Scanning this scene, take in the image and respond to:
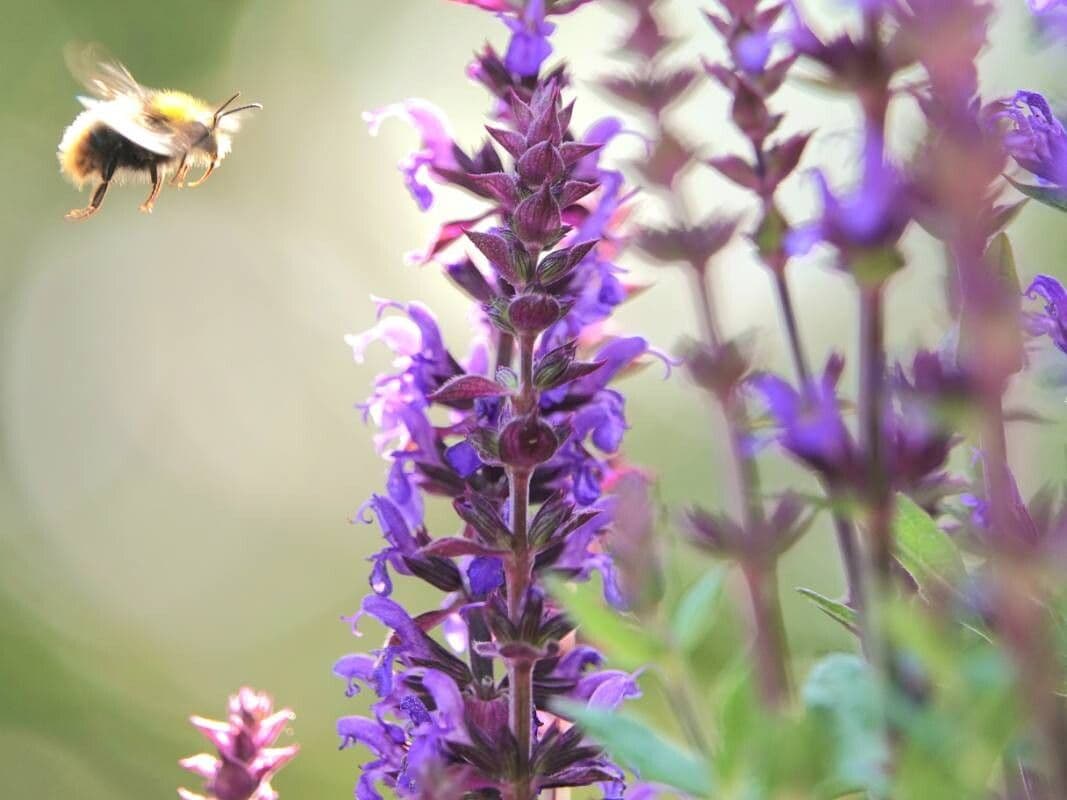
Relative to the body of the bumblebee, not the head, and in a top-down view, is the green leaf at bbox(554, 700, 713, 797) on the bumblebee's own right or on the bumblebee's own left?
on the bumblebee's own right

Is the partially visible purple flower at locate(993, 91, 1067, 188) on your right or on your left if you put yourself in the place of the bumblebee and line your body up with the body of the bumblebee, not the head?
on your right

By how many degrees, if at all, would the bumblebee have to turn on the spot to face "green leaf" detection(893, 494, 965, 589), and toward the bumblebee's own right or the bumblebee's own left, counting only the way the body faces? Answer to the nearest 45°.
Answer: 0° — it already faces it

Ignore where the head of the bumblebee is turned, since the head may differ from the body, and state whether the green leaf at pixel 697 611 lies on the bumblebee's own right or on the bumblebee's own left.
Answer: on the bumblebee's own right

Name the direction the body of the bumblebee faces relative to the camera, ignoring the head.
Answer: to the viewer's right
